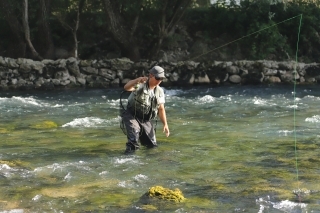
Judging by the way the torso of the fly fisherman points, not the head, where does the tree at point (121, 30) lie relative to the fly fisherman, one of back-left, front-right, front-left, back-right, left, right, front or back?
back-left

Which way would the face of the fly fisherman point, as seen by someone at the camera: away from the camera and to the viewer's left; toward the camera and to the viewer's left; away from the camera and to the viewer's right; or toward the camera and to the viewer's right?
toward the camera and to the viewer's right

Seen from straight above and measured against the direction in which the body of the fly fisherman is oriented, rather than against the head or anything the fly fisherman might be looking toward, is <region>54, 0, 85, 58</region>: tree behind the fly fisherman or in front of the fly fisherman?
behind

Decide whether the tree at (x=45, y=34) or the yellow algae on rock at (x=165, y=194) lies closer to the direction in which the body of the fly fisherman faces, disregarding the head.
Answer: the yellow algae on rock

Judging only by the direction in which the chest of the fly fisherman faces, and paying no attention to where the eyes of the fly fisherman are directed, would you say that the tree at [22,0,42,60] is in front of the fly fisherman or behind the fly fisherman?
behind

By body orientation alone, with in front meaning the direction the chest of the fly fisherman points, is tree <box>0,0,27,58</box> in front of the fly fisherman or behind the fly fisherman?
behind

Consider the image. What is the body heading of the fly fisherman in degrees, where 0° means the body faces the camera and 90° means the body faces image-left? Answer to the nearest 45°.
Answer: approximately 315°
